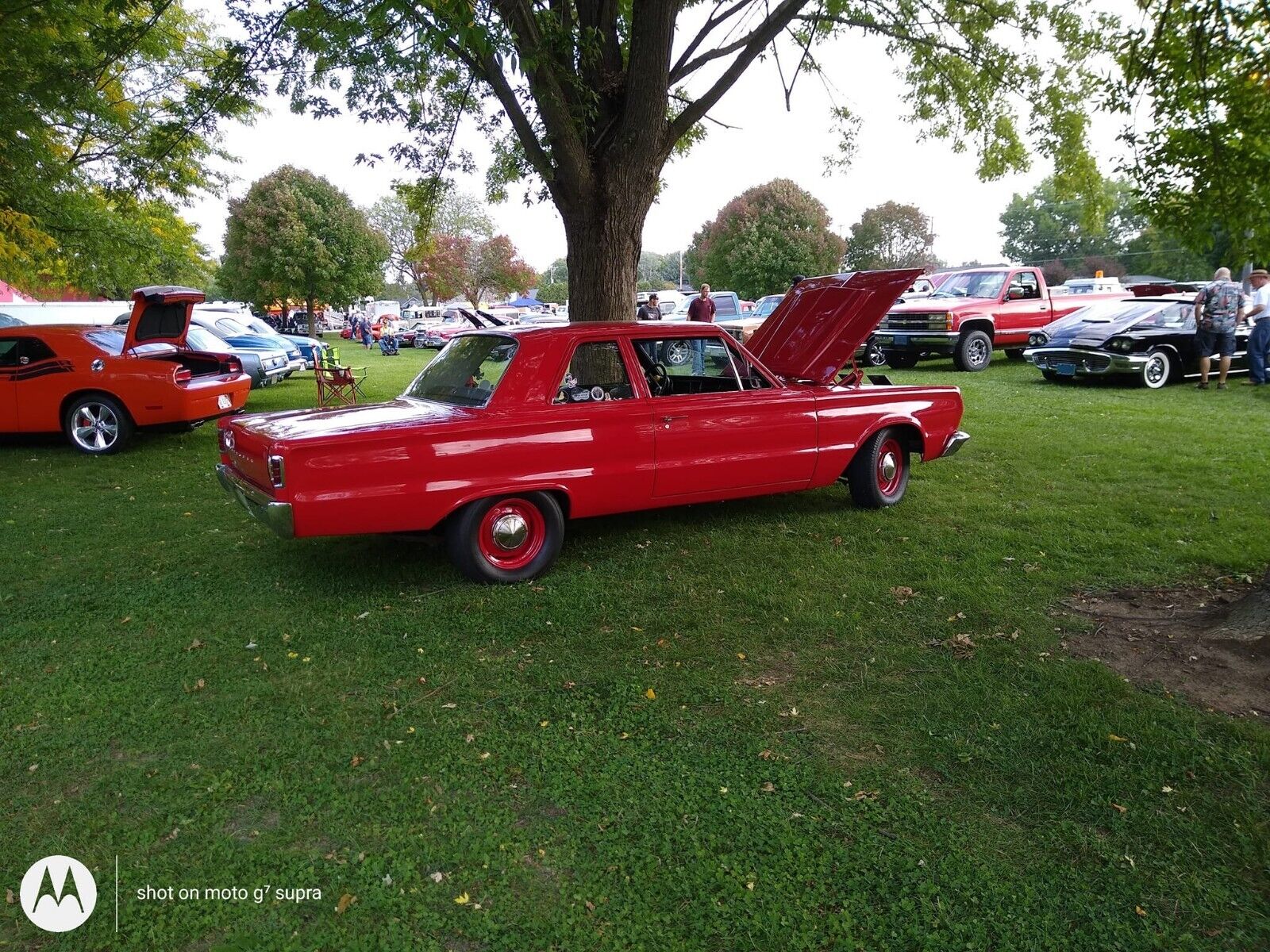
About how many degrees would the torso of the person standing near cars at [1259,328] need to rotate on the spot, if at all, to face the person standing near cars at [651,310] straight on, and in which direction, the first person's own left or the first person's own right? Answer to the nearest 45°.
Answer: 0° — they already face them

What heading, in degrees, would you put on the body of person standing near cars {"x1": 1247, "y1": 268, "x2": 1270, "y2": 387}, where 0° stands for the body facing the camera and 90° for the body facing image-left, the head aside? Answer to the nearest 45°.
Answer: approximately 90°

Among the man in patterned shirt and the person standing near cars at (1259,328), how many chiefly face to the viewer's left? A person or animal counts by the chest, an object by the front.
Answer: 1

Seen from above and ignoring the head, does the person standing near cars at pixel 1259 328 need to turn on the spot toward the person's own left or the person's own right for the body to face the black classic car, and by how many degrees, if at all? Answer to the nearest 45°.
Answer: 0° — they already face it

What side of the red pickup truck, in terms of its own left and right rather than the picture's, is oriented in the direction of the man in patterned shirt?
left
